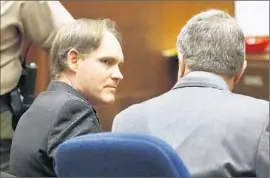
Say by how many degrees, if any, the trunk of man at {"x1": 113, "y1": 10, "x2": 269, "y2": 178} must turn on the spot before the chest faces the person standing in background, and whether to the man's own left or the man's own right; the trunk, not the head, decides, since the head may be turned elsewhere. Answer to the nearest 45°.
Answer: approximately 45° to the man's own left

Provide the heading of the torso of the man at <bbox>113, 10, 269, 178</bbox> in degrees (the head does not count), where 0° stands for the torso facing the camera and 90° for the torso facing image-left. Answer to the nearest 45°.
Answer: approximately 180°

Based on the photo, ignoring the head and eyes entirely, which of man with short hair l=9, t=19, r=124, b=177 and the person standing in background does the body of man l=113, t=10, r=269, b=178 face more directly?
the person standing in background

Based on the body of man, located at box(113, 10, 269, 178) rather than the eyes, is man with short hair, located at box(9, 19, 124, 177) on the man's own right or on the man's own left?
on the man's own left

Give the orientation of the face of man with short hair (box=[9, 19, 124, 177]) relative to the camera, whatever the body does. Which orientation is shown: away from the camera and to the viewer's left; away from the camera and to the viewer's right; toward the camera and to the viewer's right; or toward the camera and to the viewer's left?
toward the camera and to the viewer's right
